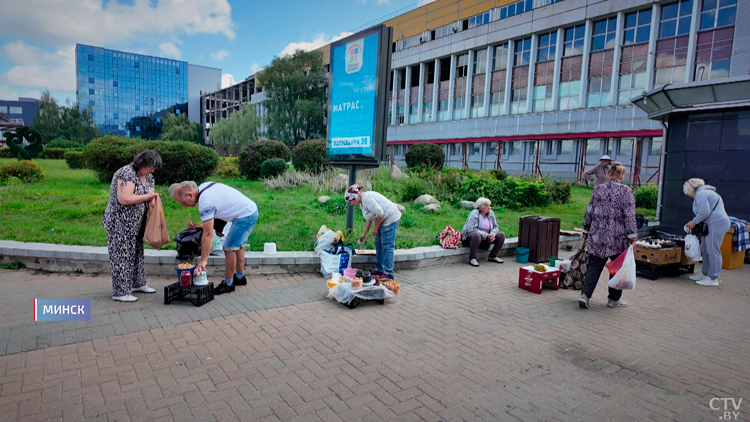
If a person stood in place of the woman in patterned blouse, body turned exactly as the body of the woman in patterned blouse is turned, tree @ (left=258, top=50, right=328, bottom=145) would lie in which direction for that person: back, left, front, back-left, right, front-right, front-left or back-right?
left

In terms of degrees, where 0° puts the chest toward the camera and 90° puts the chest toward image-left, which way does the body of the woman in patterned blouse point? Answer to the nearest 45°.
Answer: approximately 225°

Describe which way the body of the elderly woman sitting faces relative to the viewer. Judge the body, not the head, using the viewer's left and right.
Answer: facing the viewer and to the right of the viewer

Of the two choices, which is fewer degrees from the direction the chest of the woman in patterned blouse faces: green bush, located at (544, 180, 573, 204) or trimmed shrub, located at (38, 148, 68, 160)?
the green bush

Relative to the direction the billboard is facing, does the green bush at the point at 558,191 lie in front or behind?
behind

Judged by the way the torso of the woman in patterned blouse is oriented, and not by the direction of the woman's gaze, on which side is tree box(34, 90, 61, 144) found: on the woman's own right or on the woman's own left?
on the woman's own left

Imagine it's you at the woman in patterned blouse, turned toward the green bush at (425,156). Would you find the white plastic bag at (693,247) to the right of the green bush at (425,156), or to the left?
right

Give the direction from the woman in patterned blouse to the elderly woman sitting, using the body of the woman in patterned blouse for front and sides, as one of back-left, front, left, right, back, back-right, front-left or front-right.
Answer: left

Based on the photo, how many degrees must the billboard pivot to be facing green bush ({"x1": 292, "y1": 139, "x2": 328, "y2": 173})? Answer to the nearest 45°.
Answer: approximately 135° to its right

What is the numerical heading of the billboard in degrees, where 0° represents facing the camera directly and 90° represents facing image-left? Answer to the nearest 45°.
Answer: approximately 45°

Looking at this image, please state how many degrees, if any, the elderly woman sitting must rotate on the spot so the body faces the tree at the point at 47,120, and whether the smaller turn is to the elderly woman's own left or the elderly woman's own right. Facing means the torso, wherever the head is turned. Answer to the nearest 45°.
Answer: approximately 180°

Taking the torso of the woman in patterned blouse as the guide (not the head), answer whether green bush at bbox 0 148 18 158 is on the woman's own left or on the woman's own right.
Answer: on the woman's own left

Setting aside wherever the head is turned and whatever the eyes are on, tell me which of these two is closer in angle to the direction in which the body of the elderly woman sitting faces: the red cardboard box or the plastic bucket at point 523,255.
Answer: the red cardboard box

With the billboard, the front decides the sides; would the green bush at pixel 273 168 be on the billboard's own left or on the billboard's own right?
on the billboard's own right

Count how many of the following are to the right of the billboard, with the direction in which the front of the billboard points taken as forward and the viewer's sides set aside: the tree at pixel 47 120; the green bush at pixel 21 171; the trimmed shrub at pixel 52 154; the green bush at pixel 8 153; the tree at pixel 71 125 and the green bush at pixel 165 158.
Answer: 6

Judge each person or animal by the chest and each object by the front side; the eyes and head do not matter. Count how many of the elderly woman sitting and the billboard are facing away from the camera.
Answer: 0
